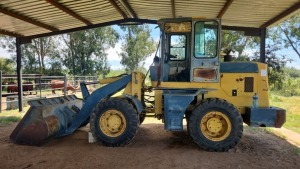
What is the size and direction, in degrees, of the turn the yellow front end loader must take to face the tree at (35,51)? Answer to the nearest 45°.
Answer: approximately 45° to its right

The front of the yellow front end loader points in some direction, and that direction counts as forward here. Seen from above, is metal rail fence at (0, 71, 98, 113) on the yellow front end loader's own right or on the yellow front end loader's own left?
on the yellow front end loader's own right

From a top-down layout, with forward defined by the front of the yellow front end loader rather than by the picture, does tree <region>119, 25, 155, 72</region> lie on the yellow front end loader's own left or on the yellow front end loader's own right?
on the yellow front end loader's own right

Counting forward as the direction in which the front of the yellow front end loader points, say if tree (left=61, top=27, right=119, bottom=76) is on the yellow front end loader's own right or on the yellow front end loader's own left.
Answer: on the yellow front end loader's own right

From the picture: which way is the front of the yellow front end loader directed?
to the viewer's left

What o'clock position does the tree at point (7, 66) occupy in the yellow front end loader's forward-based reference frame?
The tree is roughly at 2 o'clock from the yellow front end loader.
